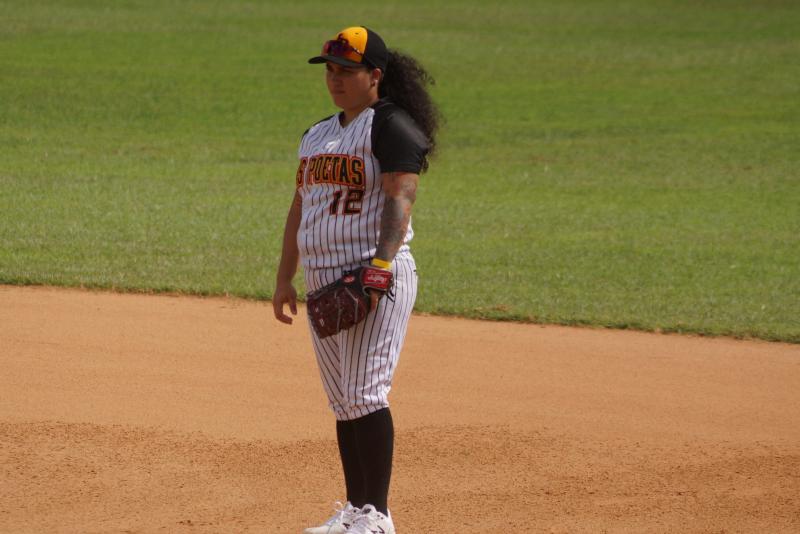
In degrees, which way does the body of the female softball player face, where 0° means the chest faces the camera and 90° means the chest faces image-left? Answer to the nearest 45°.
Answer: approximately 45°
